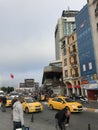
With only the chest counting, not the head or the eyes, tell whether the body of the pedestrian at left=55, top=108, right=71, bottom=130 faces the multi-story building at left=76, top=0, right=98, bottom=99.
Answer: no

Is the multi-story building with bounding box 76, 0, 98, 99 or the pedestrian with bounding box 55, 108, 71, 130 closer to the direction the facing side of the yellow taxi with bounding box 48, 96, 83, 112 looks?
the pedestrian

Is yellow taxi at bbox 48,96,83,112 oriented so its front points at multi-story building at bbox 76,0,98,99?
no
